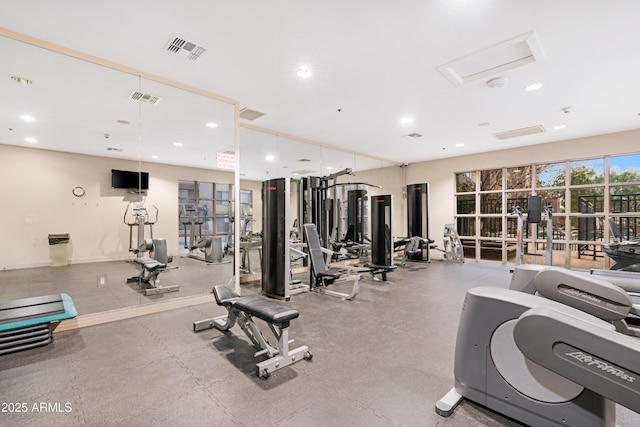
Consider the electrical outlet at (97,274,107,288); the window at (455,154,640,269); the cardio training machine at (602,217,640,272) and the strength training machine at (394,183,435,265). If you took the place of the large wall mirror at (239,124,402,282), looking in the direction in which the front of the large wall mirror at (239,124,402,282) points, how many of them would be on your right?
1

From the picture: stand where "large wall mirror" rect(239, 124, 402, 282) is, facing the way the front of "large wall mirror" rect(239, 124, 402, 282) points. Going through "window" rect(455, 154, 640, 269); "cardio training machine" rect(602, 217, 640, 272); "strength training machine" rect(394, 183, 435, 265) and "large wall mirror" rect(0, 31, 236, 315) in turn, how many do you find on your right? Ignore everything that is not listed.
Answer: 1

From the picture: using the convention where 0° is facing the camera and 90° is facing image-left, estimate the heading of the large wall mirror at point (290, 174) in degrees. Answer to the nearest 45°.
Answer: approximately 315°

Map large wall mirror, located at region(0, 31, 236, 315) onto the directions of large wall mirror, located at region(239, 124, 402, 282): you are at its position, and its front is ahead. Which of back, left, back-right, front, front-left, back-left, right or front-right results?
right

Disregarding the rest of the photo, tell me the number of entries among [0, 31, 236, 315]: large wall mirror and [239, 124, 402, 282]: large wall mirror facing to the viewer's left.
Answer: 0

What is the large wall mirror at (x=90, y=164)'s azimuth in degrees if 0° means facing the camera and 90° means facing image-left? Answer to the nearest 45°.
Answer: approximately 315°

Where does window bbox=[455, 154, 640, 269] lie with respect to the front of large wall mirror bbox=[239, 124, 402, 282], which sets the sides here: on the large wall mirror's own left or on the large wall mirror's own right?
on the large wall mirror's own left

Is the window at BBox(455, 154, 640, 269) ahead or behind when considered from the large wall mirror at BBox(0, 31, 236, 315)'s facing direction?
ahead
